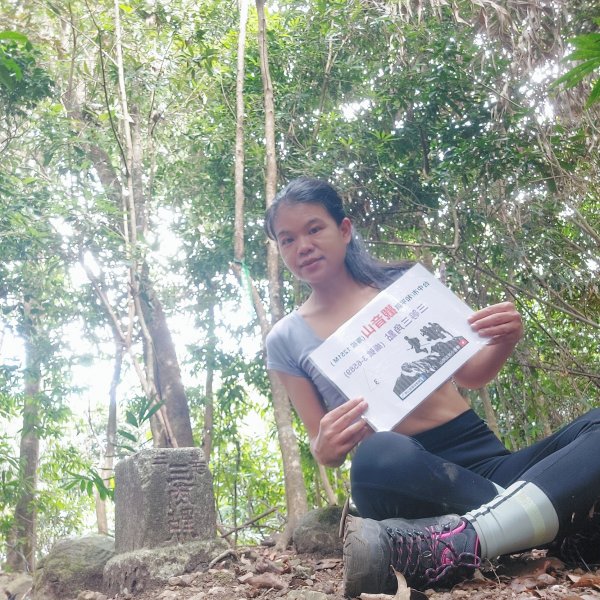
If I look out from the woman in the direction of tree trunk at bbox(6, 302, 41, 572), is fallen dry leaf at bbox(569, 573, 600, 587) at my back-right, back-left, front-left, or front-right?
back-right

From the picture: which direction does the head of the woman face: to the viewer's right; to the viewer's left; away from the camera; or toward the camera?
toward the camera

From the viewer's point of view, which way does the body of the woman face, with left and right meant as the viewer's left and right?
facing the viewer

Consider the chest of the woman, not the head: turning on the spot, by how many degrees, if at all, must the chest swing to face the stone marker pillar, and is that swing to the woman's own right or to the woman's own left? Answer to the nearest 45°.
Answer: approximately 135° to the woman's own right

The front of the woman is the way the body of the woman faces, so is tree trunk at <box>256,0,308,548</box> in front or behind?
behind

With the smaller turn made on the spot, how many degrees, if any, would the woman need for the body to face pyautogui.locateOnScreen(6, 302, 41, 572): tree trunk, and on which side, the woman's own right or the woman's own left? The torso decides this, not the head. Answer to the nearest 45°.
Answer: approximately 135° to the woman's own right
